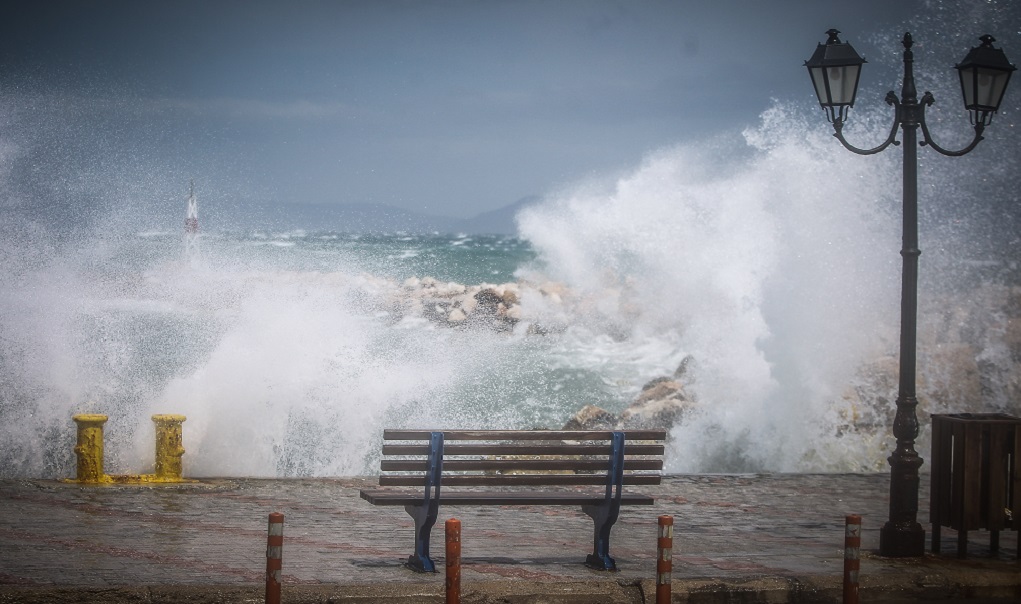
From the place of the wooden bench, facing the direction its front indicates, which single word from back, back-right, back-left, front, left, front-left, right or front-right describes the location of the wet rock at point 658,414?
front

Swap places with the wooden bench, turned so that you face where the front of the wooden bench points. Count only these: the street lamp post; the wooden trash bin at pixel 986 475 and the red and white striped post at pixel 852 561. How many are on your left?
0

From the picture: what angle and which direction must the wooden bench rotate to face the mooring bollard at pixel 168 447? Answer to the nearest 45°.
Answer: approximately 45° to its left

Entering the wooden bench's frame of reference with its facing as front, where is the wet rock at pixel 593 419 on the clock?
The wet rock is roughly at 12 o'clock from the wooden bench.

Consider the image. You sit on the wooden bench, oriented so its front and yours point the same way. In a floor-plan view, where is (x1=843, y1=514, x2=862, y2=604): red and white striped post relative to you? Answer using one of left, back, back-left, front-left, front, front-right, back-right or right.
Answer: back-right

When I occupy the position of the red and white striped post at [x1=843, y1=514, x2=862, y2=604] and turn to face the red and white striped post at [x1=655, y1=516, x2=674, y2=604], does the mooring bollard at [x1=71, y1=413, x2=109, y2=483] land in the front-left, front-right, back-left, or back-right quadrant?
front-right

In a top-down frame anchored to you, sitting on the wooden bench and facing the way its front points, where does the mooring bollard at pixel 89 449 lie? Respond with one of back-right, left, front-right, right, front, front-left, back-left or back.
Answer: front-left

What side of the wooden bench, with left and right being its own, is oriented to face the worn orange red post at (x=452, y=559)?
back

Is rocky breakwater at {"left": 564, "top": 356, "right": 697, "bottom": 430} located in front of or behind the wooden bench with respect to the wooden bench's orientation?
in front

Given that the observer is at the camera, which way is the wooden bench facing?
facing away from the viewer

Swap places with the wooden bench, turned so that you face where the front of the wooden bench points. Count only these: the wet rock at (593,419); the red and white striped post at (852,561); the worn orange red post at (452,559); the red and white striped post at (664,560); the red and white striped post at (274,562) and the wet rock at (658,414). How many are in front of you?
2

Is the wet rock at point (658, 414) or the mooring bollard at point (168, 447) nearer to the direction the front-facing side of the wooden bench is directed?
the wet rock

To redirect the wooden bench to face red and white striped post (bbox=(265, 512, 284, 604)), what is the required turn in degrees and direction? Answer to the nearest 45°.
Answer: approximately 135° to its left

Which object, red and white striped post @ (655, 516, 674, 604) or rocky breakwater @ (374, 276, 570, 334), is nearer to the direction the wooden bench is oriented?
the rocky breakwater

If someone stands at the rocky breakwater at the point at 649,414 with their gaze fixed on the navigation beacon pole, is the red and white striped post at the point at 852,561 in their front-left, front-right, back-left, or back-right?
back-left
